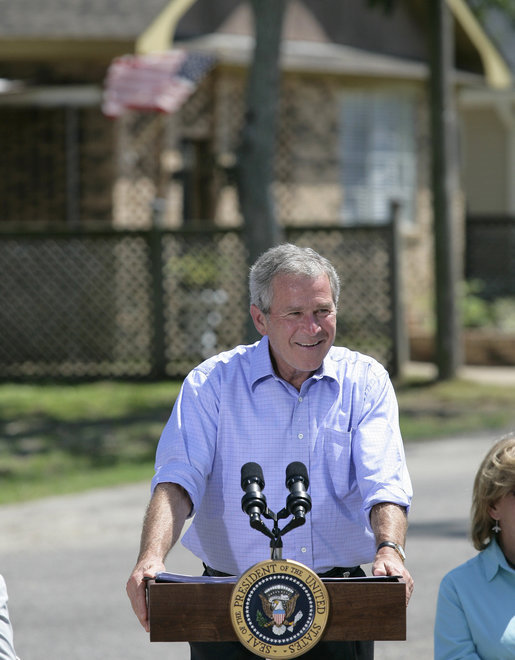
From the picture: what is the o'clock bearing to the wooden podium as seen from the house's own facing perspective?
The wooden podium is roughly at 12 o'clock from the house.

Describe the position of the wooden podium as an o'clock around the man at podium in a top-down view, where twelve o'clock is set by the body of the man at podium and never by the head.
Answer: The wooden podium is roughly at 12 o'clock from the man at podium.

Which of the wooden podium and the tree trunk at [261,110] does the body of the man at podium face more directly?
the wooden podium

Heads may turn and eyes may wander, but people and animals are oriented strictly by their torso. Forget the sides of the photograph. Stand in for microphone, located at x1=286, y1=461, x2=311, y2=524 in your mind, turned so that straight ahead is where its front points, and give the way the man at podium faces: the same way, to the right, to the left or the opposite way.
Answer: the opposite way

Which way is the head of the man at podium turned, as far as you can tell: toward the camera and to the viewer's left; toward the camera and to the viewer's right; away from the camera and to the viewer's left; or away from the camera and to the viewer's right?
toward the camera and to the viewer's right

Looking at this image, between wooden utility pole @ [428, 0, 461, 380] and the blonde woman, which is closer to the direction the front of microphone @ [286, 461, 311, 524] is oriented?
the wooden utility pole

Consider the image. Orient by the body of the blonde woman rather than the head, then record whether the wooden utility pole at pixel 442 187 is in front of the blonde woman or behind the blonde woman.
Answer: behind

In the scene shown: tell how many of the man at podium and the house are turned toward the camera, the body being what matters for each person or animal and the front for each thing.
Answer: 2

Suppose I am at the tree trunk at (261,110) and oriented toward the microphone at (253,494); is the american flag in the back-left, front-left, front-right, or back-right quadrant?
back-right

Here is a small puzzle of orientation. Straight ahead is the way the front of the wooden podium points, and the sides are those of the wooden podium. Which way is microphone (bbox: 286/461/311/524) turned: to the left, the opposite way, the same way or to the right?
the opposite way

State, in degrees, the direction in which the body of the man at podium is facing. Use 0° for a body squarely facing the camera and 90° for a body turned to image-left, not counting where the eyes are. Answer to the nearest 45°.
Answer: approximately 0°

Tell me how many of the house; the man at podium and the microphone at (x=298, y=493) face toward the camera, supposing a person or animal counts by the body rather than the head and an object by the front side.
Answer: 2

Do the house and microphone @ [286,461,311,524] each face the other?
yes

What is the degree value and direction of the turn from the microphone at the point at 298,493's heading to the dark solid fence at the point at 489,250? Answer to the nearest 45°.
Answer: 0° — it already faces it

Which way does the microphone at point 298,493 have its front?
away from the camera

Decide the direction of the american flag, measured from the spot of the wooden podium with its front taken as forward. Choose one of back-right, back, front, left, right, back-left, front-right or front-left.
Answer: back
